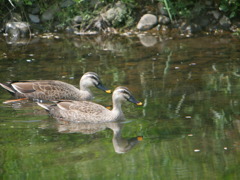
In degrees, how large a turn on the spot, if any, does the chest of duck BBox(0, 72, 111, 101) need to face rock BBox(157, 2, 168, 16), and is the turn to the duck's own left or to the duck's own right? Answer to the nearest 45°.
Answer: approximately 45° to the duck's own left

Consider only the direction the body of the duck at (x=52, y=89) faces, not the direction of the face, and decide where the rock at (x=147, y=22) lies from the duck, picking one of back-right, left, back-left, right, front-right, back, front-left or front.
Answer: front-left

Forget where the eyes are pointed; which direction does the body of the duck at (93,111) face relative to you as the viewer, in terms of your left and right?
facing to the right of the viewer

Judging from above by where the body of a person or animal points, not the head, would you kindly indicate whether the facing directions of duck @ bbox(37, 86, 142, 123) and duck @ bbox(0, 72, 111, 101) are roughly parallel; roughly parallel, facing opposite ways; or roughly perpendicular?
roughly parallel

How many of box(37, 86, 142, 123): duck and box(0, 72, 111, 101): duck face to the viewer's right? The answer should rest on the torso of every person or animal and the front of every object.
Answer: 2

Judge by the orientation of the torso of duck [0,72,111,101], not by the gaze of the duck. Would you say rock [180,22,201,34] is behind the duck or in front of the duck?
in front

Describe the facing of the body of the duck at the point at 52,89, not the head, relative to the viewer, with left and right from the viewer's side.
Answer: facing to the right of the viewer
